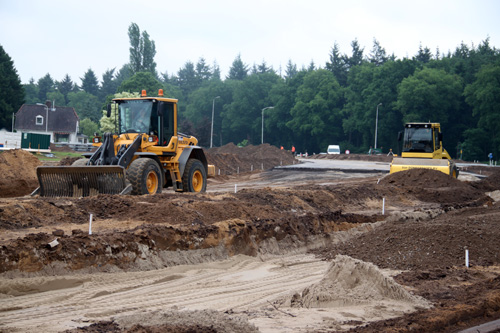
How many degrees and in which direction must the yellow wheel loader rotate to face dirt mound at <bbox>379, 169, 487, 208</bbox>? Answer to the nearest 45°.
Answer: approximately 135° to its left

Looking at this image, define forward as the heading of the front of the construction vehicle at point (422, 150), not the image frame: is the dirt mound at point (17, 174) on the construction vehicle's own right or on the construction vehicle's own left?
on the construction vehicle's own right

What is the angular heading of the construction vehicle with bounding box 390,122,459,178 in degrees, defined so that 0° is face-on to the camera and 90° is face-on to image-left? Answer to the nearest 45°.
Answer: approximately 0°

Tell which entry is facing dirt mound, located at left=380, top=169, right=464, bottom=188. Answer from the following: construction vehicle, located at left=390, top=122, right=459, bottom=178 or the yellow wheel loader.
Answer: the construction vehicle

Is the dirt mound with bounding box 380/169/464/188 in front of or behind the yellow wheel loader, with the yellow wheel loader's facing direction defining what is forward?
behind

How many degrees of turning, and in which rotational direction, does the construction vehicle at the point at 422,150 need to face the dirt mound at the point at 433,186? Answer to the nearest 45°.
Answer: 0° — it already faces it

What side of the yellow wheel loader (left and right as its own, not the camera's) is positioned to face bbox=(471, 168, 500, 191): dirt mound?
back

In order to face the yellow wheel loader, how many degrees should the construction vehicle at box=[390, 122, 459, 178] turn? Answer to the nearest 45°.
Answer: approximately 45° to its right

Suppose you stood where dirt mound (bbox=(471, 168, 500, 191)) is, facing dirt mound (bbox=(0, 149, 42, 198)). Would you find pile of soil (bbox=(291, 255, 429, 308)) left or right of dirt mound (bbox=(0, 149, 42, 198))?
left

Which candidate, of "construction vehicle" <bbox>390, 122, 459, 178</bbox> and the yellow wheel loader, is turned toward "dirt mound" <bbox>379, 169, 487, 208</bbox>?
the construction vehicle
